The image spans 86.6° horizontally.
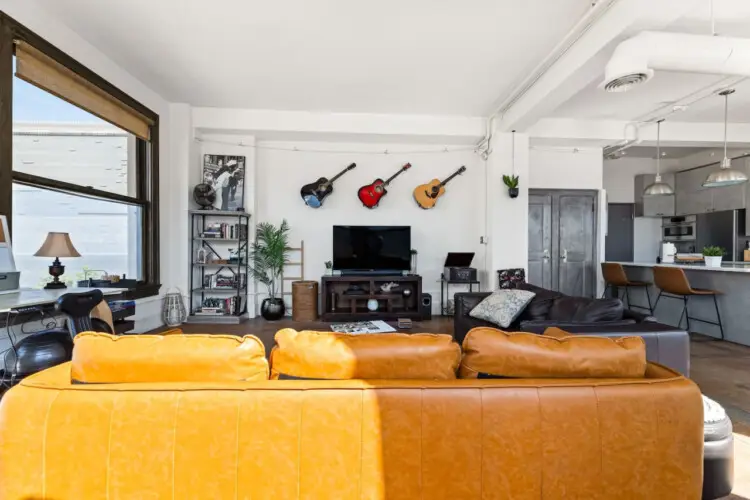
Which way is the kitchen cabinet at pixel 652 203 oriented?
toward the camera

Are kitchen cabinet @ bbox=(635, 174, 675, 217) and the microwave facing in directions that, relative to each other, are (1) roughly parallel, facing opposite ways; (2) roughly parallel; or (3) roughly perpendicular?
roughly parallel

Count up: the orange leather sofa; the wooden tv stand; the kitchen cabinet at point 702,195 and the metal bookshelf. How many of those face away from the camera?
1

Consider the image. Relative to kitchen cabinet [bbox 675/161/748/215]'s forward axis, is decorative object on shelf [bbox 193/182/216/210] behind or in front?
in front

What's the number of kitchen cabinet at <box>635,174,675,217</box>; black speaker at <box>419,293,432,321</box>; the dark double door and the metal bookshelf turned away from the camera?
0

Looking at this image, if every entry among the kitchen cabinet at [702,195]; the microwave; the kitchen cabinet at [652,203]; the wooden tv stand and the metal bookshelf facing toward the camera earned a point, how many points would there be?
5

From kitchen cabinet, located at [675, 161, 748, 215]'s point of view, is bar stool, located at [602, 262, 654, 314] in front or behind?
in front

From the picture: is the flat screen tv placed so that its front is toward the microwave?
no

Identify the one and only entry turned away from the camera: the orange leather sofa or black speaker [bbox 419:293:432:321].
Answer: the orange leather sofa

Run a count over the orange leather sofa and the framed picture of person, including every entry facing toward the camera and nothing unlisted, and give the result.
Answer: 1

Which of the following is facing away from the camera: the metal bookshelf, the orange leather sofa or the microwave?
the orange leather sofa

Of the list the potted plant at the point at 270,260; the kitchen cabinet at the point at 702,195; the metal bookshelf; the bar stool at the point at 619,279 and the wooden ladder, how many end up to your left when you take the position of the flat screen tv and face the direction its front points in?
2

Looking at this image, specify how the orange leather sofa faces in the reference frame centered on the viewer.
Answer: facing away from the viewer

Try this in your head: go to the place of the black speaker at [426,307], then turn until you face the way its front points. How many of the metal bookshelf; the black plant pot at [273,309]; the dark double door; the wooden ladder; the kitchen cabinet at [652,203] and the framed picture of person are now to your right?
4

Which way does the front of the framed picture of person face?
toward the camera

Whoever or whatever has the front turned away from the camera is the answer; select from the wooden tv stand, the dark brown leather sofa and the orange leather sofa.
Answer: the orange leather sofa

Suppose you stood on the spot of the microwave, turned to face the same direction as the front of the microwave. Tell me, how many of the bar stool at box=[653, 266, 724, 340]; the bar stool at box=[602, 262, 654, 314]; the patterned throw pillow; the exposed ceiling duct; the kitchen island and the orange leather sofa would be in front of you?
6

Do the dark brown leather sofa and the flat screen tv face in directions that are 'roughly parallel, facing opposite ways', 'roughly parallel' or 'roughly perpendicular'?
roughly perpendicular
